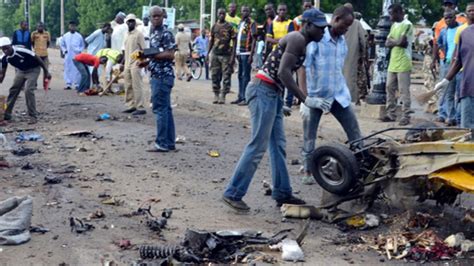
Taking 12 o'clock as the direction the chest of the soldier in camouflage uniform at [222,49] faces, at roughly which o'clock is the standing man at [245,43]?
The standing man is roughly at 9 o'clock from the soldier in camouflage uniform.

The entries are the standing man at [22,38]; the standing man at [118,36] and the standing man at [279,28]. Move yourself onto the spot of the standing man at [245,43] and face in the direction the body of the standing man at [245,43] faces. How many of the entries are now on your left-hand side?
1

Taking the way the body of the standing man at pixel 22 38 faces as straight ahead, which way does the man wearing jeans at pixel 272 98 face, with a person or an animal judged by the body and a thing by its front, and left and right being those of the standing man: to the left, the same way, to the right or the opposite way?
to the left

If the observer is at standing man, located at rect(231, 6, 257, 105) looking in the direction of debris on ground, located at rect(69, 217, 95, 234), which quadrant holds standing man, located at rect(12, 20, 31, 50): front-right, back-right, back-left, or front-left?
back-right

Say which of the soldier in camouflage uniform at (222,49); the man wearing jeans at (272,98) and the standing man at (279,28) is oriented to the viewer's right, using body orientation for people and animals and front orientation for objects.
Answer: the man wearing jeans

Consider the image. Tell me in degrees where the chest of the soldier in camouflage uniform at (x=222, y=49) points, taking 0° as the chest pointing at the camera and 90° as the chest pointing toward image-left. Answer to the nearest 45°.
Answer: approximately 0°

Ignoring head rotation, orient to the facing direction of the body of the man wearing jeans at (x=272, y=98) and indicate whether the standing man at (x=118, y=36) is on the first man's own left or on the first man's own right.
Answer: on the first man's own left

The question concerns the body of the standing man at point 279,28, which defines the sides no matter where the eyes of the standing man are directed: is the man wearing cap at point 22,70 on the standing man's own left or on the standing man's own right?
on the standing man's own right

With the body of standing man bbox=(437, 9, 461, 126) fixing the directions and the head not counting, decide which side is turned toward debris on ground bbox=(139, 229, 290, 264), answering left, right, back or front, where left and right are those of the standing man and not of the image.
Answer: front

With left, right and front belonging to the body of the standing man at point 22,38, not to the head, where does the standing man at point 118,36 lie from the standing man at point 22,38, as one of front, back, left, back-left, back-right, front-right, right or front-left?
left

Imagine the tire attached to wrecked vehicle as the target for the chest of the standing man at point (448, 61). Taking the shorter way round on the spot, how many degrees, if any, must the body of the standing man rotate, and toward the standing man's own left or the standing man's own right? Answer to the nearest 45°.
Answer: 0° — they already face it
